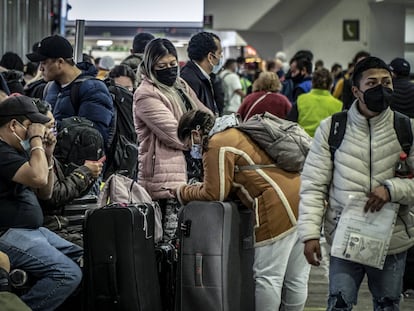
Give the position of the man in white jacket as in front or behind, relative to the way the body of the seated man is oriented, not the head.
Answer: in front

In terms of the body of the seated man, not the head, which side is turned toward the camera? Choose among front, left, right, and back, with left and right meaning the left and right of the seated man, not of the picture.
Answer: right

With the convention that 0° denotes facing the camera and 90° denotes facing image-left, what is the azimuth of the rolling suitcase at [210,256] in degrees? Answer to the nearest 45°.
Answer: approximately 45°

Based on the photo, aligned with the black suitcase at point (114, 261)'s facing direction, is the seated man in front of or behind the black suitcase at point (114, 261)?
in front

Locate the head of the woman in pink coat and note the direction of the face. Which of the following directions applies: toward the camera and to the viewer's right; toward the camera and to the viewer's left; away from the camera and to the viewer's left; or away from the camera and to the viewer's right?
toward the camera and to the viewer's right

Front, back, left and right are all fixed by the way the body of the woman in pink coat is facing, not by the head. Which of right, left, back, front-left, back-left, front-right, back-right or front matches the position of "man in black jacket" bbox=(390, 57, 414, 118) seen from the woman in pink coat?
left

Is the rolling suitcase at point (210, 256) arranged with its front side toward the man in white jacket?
no

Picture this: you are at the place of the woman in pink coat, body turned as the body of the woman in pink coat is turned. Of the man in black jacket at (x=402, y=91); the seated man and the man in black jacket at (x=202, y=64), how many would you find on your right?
1

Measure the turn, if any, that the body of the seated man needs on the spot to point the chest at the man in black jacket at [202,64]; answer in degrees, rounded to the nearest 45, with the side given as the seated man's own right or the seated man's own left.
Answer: approximately 45° to the seated man's own left

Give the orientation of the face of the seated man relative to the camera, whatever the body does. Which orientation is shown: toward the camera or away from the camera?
toward the camera

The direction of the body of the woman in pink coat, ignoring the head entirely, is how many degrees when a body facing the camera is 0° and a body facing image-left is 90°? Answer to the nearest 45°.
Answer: approximately 315°

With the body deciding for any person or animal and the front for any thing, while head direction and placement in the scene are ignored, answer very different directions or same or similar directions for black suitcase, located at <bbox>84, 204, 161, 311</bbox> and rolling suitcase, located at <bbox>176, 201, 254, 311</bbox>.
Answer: same or similar directions
